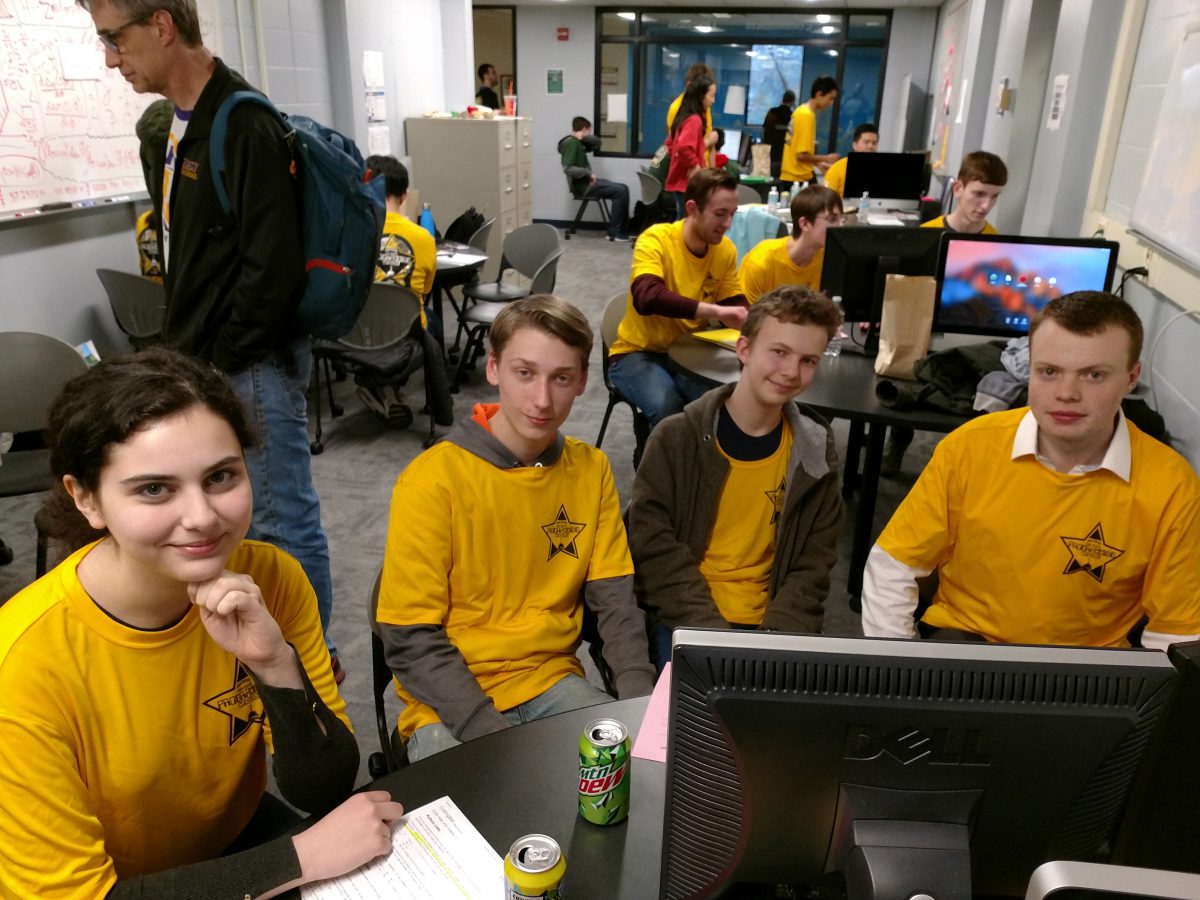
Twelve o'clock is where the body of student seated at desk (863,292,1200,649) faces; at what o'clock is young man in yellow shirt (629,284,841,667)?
The young man in yellow shirt is roughly at 3 o'clock from the student seated at desk.

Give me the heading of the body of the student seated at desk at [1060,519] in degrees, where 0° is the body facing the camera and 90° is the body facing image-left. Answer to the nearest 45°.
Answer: approximately 0°

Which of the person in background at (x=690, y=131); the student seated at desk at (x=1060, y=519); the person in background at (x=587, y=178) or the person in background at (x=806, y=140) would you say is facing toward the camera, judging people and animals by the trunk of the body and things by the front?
the student seated at desk

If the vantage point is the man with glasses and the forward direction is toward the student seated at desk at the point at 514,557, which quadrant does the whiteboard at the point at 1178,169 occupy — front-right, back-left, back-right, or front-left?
front-left

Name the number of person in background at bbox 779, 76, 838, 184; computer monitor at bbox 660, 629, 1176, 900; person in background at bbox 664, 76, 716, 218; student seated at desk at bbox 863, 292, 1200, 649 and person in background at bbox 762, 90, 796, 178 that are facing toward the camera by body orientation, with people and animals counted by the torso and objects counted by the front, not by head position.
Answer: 1

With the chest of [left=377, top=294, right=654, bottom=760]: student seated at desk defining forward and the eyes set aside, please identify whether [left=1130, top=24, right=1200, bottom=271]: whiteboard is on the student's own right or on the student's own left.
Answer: on the student's own left

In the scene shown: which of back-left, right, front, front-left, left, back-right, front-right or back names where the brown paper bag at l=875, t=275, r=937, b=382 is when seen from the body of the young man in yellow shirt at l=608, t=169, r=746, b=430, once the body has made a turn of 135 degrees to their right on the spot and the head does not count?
back-left

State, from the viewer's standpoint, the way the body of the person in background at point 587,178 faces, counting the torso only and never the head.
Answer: to the viewer's right

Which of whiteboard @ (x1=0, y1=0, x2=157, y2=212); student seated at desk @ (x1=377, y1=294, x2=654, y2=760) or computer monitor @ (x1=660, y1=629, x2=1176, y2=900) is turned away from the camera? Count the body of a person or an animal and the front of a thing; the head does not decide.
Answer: the computer monitor

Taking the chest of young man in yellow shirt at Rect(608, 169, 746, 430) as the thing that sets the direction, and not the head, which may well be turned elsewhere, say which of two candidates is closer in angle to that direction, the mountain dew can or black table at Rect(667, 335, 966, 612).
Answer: the black table

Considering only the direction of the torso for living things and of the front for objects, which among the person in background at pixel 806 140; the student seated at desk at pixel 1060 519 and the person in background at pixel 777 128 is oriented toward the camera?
the student seated at desk

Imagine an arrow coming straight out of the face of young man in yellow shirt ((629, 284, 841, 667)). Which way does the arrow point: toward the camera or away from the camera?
toward the camera

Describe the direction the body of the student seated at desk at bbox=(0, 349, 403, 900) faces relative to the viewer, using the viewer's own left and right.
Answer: facing the viewer and to the right of the viewer

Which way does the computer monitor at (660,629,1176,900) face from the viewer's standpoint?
away from the camera

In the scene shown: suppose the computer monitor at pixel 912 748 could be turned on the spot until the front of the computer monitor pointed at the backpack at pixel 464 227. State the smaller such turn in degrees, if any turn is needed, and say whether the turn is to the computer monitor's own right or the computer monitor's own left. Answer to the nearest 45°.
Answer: approximately 45° to the computer monitor's own left

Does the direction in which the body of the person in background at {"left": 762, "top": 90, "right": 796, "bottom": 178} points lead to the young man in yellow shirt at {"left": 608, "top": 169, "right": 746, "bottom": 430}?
no

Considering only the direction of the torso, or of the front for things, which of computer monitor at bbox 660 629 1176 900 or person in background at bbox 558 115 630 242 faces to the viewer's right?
the person in background

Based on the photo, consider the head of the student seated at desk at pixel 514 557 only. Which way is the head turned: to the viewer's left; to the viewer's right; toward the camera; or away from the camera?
toward the camera

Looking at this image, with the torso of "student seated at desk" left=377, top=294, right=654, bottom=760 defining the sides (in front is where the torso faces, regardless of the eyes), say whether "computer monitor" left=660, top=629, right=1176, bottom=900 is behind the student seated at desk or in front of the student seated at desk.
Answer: in front

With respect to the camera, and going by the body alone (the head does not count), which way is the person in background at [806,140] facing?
to the viewer's right

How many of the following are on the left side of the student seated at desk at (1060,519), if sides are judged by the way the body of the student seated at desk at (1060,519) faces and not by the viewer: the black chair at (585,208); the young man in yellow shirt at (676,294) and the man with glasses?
0
